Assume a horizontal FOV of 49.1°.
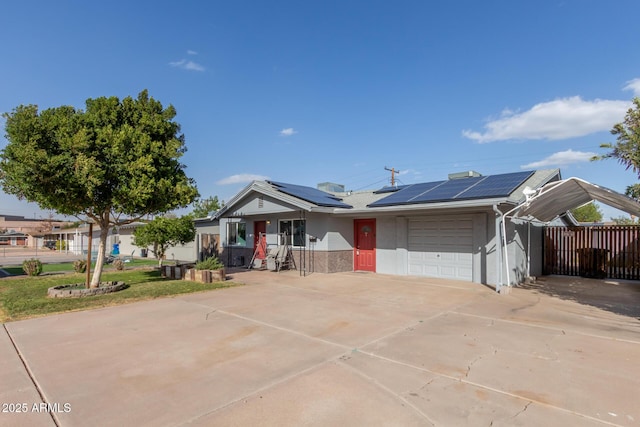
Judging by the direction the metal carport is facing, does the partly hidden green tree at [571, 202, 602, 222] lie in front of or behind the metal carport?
behind

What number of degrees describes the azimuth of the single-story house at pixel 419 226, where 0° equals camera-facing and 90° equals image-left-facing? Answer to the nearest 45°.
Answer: approximately 45°

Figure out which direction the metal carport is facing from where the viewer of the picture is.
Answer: facing the viewer and to the left of the viewer

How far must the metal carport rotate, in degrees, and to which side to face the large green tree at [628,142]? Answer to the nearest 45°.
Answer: approximately 90° to its left

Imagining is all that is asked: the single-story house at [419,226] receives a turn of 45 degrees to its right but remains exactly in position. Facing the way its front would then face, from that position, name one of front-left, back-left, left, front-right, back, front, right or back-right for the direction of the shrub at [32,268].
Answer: front

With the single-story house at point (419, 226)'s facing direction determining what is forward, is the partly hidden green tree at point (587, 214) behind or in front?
behind

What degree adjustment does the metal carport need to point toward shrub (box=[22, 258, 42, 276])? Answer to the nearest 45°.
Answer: approximately 45° to its right

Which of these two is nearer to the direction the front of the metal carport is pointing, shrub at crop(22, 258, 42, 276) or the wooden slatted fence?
the shrub

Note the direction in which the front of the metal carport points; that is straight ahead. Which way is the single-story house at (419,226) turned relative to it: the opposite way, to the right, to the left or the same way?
the same way

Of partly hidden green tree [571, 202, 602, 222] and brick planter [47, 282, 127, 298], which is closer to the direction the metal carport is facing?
the brick planter
